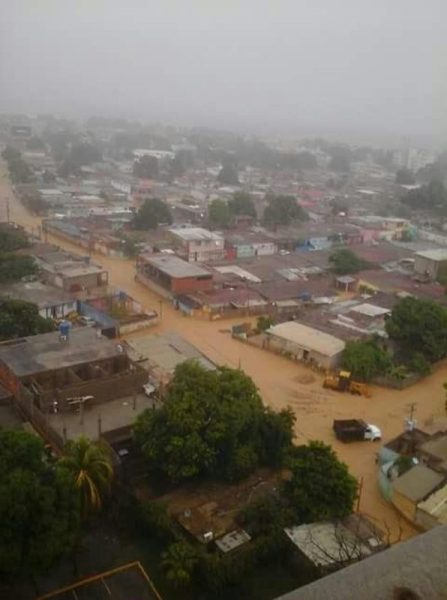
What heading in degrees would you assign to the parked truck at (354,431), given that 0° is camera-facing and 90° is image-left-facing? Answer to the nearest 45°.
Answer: approximately 270°

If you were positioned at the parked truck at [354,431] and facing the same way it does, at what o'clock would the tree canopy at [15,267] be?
The tree canopy is roughly at 7 o'clock from the parked truck.

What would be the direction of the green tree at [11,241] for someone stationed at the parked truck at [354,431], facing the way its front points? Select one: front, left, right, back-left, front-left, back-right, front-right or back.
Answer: back-left

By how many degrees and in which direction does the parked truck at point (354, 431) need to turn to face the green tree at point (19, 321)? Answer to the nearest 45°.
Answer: approximately 180°

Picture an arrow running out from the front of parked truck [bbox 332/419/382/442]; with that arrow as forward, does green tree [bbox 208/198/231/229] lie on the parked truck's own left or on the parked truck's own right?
on the parked truck's own left

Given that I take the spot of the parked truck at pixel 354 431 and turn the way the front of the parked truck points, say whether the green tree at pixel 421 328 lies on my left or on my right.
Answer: on my left

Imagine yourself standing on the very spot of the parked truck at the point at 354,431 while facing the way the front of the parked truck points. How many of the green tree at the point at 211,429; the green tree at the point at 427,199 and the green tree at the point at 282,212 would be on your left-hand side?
2

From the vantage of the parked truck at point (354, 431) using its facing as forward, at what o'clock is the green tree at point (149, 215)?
The green tree is roughly at 8 o'clock from the parked truck.

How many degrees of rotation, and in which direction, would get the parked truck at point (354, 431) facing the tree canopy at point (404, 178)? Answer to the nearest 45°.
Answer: approximately 90° to its left
